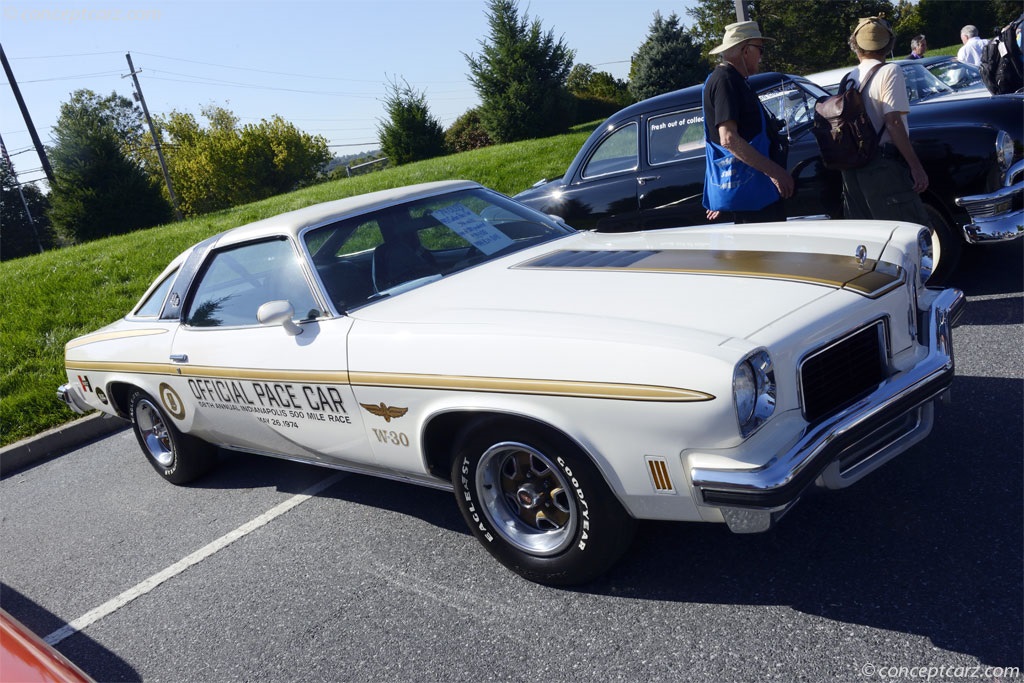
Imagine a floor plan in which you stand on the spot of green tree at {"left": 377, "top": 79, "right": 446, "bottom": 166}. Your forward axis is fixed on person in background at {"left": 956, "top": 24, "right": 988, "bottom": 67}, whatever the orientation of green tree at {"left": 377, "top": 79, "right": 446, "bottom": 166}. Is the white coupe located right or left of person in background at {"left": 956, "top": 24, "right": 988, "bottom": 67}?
right

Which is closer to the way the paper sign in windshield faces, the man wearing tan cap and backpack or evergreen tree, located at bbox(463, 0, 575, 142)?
the man wearing tan cap and backpack

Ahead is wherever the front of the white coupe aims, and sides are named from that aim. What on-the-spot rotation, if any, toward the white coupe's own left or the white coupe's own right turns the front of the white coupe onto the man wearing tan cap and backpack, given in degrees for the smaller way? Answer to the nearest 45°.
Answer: approximately 90° to the white coupe's own left

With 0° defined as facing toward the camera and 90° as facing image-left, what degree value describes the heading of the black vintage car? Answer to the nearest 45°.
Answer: approximately 315°

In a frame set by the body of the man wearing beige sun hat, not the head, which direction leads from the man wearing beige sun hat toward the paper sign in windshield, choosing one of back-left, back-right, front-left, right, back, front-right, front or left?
back-right

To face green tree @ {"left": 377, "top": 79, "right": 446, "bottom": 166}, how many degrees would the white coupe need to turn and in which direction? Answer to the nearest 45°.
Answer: approximately 135° to its left

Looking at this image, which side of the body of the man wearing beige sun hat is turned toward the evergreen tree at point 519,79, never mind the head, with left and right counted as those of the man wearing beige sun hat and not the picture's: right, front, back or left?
left

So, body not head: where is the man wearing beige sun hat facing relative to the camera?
to the viewer's right

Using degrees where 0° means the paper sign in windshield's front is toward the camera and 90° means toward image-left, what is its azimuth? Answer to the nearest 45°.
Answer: approximately 315°

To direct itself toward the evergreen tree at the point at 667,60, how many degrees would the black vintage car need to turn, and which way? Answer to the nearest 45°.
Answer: approximately 135° to its left
